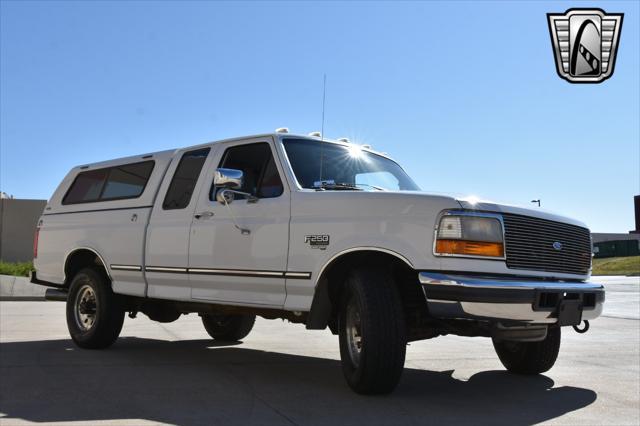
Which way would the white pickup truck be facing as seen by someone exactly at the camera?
facing the viewer and to the right of the viewer

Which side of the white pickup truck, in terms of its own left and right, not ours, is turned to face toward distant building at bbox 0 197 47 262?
back
